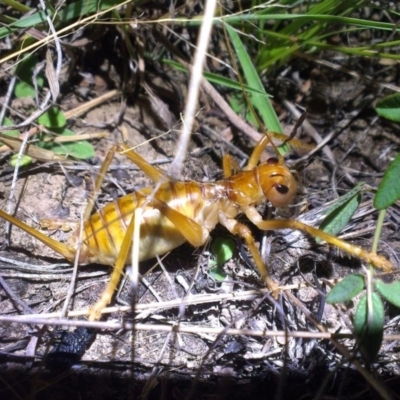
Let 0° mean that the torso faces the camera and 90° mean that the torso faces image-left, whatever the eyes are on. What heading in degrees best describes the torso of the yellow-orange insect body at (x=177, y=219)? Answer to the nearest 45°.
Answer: approximately 270°

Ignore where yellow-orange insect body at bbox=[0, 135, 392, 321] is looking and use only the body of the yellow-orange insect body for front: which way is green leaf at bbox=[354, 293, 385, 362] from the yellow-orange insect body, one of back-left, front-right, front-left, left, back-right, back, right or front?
front-right

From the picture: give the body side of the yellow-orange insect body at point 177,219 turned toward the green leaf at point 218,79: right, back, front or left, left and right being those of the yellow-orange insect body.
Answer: left

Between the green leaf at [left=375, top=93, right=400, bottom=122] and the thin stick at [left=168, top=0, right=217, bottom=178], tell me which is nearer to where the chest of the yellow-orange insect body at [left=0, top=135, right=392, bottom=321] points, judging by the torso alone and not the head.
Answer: the green leaf

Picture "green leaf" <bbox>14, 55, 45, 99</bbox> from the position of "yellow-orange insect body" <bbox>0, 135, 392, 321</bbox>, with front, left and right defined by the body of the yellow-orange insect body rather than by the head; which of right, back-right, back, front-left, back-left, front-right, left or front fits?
back-left
